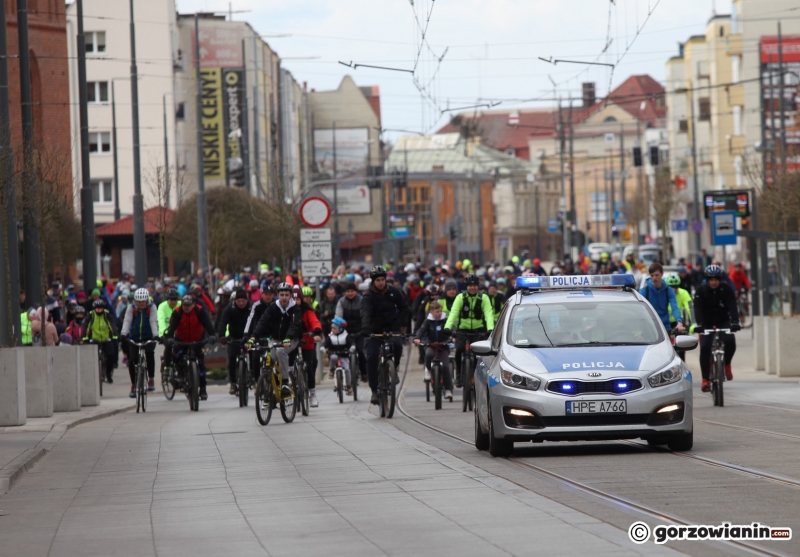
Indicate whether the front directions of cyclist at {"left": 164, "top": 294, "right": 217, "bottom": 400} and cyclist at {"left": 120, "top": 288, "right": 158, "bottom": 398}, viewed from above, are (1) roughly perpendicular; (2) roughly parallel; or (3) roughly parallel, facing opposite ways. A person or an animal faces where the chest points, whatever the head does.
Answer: roughly parallel

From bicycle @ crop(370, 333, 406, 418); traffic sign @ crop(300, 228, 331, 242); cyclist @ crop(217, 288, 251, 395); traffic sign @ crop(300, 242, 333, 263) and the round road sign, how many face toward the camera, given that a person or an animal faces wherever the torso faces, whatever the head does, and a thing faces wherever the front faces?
5

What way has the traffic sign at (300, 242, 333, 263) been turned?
toward the camera

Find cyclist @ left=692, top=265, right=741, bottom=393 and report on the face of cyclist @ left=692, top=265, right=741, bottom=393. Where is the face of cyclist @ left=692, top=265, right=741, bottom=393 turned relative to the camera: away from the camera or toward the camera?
toward the camera

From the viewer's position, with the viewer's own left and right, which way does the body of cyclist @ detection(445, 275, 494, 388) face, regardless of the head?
facing the viewer

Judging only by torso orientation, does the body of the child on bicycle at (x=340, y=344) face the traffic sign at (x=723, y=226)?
no

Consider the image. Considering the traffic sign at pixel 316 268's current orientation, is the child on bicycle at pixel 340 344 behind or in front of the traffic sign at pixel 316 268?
in front

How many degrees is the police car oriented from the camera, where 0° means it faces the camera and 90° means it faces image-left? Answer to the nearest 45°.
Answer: approximately 0°

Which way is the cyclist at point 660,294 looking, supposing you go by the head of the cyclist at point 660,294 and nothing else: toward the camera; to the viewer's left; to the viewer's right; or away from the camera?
toward the camera

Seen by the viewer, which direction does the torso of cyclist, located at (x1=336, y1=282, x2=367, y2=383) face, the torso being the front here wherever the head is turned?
toward the camera

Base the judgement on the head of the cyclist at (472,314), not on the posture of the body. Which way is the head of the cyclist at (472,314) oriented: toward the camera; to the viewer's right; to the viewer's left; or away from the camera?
toward the camera

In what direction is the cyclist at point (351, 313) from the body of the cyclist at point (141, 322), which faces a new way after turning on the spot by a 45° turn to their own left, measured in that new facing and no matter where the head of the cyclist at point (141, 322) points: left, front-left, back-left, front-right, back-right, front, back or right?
front-left

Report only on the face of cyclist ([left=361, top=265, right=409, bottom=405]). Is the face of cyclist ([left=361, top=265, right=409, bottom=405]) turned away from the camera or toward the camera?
toward the camera

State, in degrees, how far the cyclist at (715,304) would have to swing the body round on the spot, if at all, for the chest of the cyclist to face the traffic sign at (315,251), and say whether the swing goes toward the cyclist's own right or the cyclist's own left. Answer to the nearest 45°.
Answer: approximately 135° to the cyclist's own right

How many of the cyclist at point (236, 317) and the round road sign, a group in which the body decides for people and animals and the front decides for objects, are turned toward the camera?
2

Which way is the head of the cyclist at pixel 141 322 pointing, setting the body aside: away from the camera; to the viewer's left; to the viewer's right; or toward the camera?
toward the camera
